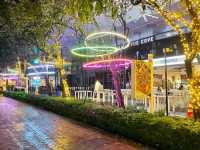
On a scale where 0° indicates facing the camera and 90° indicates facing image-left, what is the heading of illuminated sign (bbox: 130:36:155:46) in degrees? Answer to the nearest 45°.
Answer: approximately 45°
